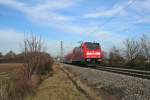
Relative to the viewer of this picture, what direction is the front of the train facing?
facing the viewer and to the right of the viewer
